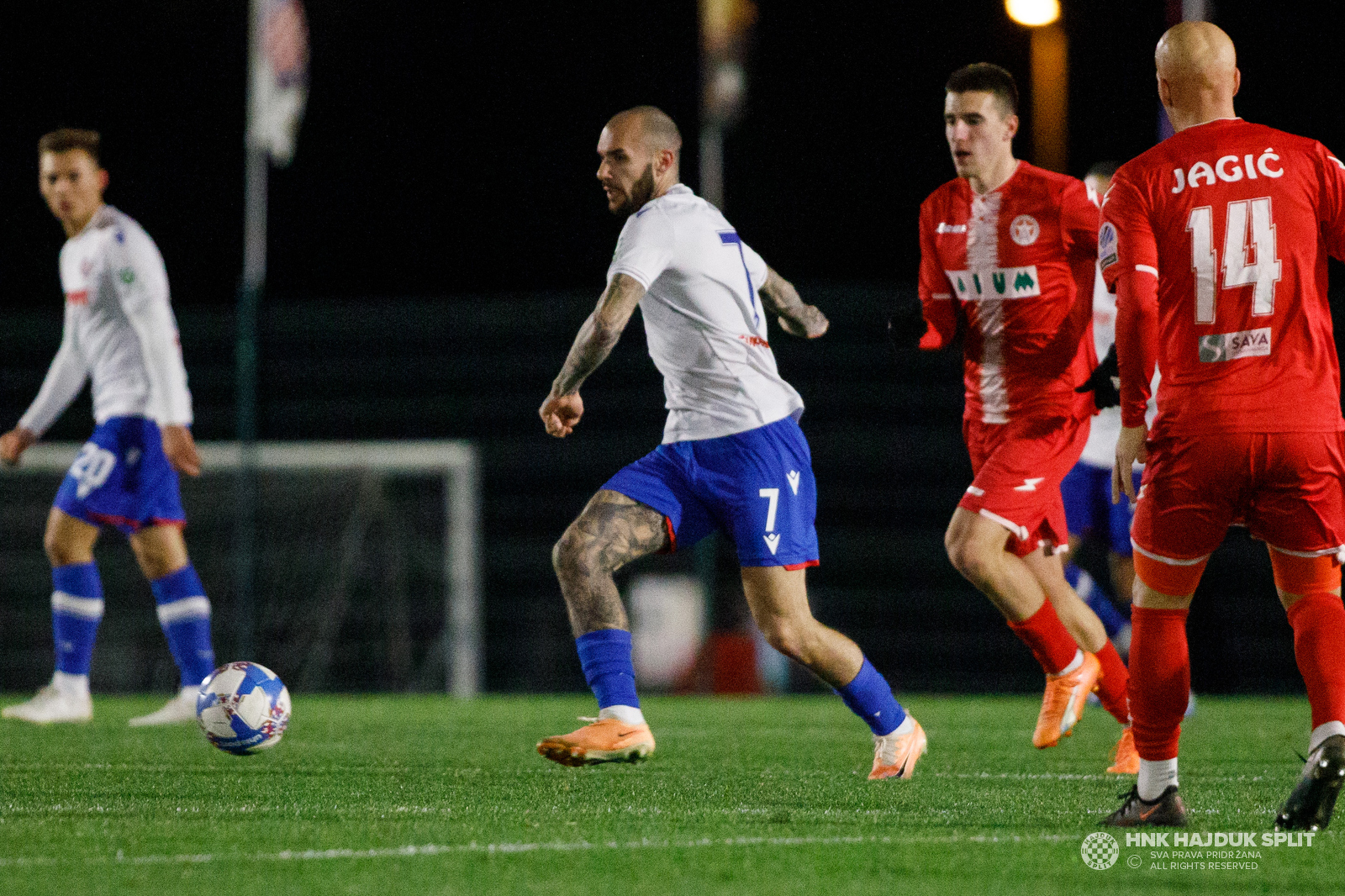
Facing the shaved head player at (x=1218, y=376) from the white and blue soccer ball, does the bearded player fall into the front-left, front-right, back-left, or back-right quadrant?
front-left

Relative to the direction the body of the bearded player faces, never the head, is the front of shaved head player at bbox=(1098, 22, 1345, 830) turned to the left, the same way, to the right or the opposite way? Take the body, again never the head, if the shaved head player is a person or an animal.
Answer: to the right

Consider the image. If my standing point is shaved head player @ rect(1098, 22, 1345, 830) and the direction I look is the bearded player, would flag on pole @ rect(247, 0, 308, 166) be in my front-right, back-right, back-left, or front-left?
front-right

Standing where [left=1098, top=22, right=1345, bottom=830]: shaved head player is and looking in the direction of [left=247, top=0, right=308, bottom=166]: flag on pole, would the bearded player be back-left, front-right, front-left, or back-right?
front-left

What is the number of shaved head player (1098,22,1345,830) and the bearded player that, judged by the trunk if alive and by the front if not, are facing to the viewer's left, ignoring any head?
1

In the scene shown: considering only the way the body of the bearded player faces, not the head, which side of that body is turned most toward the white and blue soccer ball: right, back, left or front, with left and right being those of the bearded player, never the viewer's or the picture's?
front

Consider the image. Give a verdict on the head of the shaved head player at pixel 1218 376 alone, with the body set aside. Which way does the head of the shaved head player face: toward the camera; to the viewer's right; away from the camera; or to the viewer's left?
away from the camera

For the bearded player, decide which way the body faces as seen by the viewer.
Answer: to the viewer's left

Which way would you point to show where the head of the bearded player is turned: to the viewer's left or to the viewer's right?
to the viewer's left

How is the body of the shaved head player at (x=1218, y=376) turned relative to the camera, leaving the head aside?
away from the camera

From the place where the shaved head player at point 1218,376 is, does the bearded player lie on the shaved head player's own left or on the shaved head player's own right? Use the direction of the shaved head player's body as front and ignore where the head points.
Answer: on the shaved head player's own left

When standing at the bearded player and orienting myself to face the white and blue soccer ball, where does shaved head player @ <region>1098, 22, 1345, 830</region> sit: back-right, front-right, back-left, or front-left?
back-left

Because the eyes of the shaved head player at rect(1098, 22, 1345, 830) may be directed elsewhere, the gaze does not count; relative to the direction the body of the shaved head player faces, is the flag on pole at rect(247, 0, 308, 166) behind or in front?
in front

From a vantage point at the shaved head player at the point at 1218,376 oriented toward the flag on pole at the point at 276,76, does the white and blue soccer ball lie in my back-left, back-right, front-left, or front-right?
front-left
